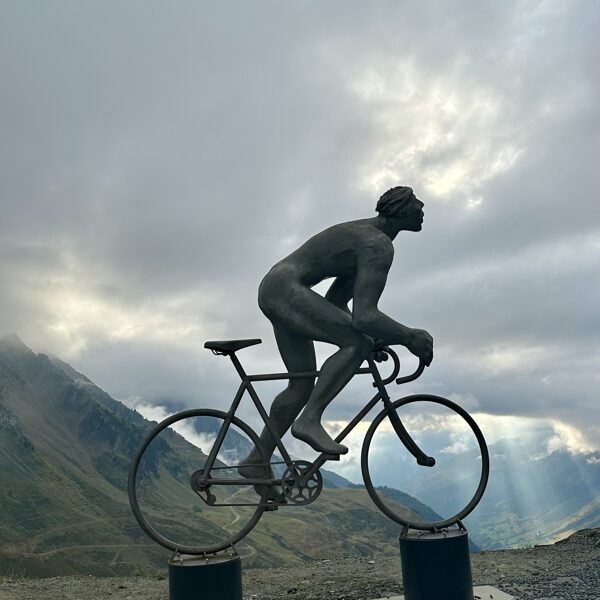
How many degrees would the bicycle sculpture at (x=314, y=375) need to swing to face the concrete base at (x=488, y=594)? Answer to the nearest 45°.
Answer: approximately 45° to its left

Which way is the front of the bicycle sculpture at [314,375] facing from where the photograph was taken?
facing to the right of the viewer
